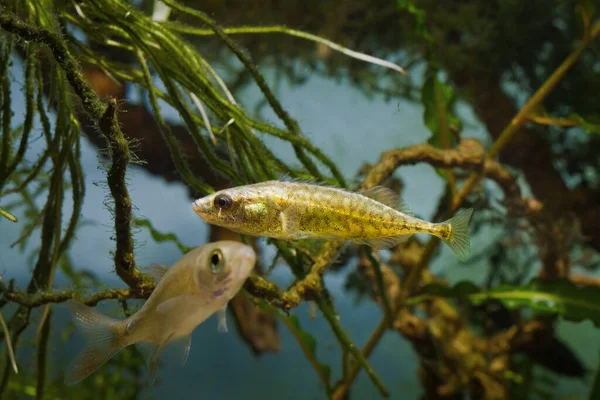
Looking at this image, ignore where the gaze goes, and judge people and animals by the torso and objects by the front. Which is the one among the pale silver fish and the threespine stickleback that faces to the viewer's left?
the threespine stickleback

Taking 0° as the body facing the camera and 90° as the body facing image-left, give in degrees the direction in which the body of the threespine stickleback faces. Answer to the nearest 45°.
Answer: approximately 90°

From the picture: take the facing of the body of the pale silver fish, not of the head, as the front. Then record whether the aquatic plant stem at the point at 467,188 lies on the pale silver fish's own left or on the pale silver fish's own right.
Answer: on the pale silver fish's own left

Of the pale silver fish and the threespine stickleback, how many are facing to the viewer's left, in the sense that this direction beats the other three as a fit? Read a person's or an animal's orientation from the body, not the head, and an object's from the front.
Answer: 1

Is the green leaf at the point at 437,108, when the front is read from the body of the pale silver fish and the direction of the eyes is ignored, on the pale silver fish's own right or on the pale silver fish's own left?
on the pale silver fish's own left

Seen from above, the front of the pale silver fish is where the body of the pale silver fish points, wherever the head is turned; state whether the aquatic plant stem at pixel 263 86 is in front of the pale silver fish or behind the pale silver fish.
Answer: behind

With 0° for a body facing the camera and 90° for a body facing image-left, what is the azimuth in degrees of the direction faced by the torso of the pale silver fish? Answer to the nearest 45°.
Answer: approximately 315°
